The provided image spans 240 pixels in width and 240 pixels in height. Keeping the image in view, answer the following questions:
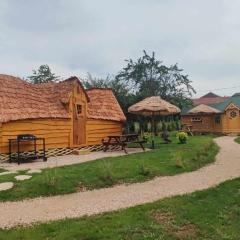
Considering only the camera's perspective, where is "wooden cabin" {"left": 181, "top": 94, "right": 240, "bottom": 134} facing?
facing the viewer

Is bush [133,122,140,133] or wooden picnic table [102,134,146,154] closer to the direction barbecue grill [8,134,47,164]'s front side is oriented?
the wooden picnic table

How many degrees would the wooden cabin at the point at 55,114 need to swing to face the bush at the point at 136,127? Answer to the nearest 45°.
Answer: approximately 90° to its left

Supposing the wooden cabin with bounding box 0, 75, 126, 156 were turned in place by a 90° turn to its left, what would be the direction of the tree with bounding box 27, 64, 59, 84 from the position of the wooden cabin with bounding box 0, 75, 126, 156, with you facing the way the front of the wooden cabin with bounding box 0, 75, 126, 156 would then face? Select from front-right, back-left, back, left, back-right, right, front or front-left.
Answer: front-left

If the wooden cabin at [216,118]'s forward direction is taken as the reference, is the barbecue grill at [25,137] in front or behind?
in front

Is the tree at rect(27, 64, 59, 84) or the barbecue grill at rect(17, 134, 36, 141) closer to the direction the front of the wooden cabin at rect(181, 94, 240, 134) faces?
the barbecue grill

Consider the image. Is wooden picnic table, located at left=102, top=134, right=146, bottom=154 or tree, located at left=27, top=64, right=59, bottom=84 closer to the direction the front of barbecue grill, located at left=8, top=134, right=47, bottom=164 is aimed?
the wooden picnic table

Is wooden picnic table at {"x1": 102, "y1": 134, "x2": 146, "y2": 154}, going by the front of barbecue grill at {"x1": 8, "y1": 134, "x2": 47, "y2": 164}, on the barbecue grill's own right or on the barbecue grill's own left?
on the barbecue grill's own left

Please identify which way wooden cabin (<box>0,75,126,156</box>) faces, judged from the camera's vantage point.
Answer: facing the viewer and to the right of the viewer

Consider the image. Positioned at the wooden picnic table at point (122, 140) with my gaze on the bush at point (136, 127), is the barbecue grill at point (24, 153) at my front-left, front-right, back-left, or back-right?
back-left

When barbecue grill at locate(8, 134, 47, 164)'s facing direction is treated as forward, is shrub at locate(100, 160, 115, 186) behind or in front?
in front

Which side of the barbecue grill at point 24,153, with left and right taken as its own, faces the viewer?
front

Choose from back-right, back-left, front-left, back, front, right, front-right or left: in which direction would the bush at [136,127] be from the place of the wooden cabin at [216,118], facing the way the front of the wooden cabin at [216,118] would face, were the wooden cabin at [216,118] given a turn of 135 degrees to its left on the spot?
back

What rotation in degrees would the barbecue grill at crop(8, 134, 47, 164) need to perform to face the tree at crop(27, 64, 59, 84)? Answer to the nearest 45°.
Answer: approximately 180°

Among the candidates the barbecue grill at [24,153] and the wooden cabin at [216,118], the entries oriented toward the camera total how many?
2
